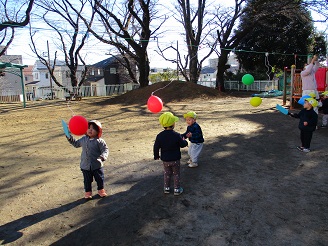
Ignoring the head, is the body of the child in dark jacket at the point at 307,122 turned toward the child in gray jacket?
yes

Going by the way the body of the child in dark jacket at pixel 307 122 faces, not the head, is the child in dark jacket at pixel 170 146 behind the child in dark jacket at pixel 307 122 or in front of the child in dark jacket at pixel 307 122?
in front

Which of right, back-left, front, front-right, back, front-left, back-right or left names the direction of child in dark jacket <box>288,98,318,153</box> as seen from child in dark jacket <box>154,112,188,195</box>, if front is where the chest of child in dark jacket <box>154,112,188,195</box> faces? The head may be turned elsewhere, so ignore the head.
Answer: front

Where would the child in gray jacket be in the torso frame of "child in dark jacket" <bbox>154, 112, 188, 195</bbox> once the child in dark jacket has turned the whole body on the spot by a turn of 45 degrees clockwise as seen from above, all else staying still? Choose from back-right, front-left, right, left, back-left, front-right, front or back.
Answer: back

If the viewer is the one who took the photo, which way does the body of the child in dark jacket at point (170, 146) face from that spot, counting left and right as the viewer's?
facing away from the viewer and to the right of the viewer

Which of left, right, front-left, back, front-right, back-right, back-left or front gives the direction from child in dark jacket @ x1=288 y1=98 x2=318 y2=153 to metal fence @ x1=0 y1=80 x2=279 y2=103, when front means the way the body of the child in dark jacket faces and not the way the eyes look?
right

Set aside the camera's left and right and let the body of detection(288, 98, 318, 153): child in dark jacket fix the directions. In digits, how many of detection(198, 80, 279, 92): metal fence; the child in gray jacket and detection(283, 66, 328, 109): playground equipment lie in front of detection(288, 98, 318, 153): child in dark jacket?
1

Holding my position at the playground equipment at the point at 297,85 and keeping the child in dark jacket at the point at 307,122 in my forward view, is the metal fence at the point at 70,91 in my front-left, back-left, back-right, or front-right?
back-right

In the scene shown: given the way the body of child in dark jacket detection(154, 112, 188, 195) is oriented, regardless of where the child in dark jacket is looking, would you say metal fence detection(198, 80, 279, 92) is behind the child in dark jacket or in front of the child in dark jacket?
in front

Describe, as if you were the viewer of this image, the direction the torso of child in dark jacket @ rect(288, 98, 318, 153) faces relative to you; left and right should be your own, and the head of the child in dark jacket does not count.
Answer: facing the viewer and to the left of the viewer

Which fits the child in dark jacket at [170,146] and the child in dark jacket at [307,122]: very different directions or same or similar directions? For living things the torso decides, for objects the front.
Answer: very different directions

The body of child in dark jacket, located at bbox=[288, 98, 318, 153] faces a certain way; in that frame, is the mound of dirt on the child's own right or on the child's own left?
on the child's own right
